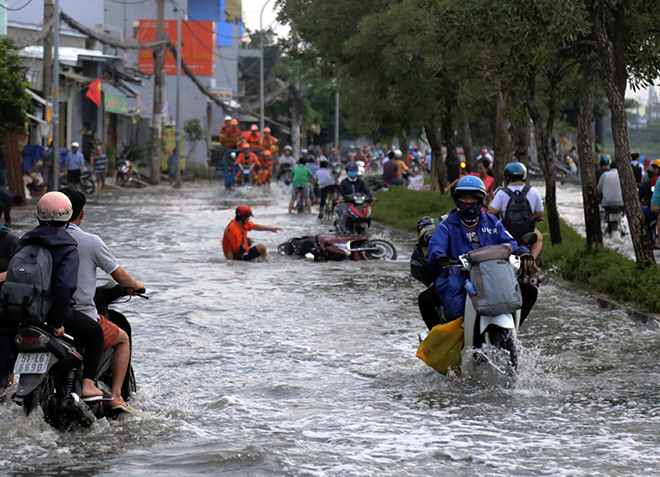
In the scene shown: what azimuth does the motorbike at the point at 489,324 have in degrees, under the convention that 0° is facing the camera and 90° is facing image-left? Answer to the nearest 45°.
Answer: approximately 0°

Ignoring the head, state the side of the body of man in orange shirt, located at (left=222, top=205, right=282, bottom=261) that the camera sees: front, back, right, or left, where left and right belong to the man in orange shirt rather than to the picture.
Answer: right

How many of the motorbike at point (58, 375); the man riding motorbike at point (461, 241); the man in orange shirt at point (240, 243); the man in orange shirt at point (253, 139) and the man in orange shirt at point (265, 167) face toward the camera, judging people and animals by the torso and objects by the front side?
3

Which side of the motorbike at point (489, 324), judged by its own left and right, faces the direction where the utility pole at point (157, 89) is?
back

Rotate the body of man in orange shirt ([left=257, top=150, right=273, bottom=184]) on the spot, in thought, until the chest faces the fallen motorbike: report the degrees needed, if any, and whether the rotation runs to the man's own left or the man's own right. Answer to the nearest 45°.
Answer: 0° — they already face it

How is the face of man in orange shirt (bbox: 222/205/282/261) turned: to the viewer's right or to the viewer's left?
to the viewer's right

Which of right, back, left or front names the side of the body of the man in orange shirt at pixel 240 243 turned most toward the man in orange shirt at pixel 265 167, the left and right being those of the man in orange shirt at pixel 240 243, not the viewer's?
left

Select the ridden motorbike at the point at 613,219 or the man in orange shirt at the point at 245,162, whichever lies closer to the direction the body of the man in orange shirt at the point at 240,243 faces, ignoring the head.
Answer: the ridden motorbike

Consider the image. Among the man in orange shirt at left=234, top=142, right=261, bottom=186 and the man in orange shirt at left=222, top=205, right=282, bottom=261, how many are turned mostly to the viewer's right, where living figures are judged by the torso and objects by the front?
1

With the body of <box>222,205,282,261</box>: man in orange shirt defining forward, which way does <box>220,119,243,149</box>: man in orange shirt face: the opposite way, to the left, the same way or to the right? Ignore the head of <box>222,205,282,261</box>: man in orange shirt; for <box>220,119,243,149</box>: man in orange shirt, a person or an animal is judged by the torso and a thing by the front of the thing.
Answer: to the right

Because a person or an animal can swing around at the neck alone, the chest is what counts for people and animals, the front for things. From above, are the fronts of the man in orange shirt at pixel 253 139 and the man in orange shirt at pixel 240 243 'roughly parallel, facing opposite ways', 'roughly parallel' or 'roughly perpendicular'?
roughly perpendicular

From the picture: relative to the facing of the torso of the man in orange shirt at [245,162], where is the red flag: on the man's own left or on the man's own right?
on the man's own right

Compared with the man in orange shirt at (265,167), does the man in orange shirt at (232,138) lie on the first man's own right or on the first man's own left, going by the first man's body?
on the first man's own right
